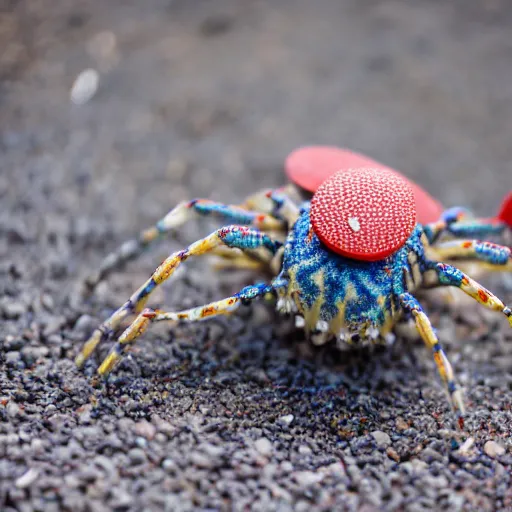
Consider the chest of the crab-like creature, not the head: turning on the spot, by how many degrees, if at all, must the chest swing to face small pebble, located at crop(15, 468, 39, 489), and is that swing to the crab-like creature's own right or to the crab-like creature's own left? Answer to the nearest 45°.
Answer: approximately 45° to the crab-like creature's own right

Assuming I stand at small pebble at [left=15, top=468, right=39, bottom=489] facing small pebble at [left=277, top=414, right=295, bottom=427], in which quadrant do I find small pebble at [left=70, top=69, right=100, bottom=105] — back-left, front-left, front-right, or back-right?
front-left

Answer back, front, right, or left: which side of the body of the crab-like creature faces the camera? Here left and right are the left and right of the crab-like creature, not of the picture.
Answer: front
